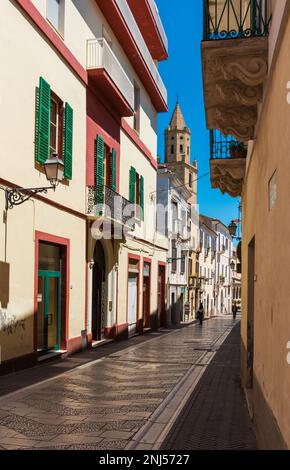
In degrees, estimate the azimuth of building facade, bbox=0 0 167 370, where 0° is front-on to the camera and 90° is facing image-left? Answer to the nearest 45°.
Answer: approximately 315°

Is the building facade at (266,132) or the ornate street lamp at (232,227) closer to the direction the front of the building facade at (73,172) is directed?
the building facade

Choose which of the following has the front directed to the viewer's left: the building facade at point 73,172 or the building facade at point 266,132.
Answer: the building facade at point 266,132

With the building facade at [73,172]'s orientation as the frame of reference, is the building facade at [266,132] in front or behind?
in front

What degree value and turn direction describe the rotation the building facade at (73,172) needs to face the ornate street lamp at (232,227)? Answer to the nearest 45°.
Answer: approximately 90° to its left

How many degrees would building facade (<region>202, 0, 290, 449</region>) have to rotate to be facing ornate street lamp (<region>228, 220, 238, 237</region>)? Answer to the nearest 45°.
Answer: approximately 90° to its right

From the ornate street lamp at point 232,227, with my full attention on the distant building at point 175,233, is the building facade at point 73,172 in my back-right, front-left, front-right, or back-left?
back-left

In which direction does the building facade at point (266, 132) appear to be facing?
to the viewer's left

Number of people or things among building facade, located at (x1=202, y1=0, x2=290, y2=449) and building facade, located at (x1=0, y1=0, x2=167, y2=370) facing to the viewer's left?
1

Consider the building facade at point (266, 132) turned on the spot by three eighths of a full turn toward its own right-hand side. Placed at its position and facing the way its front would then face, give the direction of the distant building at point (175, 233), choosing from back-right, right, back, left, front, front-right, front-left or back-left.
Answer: front-left
